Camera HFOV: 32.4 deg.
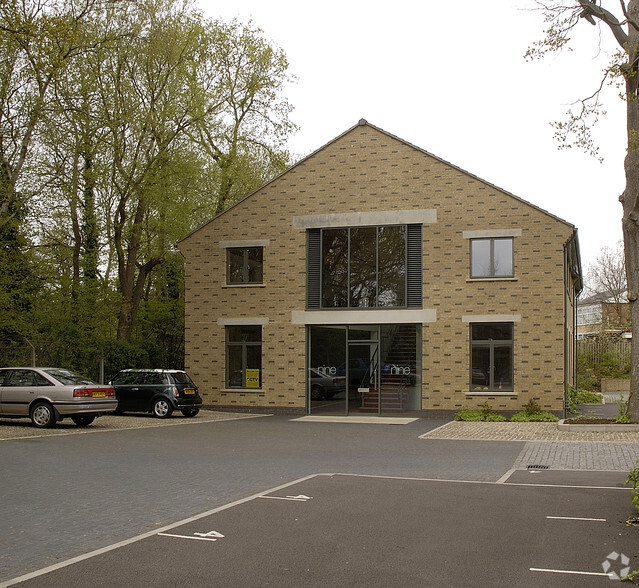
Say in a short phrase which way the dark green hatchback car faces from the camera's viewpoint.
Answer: facing away from the viewer and to the left of the viewer

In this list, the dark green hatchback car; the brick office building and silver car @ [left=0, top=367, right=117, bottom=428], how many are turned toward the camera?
1

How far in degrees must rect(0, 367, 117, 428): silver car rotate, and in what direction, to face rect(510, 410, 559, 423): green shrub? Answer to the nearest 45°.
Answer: approximately 135° to its right

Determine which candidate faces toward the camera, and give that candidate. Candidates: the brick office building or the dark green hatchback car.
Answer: the brick office building

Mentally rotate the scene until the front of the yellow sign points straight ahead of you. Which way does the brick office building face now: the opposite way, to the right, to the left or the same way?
the same way

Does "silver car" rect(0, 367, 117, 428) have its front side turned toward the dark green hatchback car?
no

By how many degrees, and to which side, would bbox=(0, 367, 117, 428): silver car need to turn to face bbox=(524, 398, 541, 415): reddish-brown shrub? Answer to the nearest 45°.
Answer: approximately 135° to its right

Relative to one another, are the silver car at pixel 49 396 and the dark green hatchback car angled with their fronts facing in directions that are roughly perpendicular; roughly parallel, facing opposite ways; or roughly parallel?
roughly parallel

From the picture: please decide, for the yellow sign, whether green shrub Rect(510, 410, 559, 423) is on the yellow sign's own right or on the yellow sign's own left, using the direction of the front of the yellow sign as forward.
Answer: on the yellow sign's own left

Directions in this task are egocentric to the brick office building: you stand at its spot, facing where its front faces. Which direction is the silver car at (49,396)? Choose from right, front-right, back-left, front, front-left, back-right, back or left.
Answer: front-right

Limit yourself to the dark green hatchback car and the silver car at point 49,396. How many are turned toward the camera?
0

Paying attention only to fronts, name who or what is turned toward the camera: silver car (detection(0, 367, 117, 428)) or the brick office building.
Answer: the brick office building

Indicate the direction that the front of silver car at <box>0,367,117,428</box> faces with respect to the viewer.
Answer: facing away from the viewer and to the left of the viewer

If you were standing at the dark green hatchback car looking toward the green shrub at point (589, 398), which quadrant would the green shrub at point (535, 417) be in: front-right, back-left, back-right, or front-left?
front-right

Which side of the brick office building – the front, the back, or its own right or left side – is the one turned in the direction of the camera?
front

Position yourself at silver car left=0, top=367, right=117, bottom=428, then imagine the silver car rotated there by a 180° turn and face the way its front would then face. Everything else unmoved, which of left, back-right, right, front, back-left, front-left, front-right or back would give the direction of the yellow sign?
left

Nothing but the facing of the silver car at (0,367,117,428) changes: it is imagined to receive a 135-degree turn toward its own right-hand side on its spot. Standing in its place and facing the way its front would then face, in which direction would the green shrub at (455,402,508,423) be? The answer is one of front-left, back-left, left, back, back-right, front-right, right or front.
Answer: front

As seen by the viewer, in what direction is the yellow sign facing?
toward the camera

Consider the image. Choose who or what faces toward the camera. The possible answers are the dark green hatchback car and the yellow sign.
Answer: the yellow sign

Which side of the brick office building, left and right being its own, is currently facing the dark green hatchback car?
right
